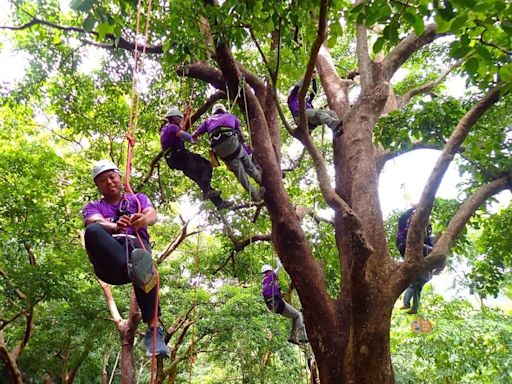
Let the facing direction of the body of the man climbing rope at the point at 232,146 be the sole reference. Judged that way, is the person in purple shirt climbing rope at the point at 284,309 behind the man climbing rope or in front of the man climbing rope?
in front

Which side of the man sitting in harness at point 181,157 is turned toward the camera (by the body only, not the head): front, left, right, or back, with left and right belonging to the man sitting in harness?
right

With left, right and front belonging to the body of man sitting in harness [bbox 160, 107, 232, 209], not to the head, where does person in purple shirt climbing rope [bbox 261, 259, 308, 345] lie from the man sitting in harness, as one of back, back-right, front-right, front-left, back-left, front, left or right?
front-left

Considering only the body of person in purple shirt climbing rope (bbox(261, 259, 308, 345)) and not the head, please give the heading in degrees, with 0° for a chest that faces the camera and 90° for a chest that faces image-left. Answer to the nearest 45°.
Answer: approximately 270°
